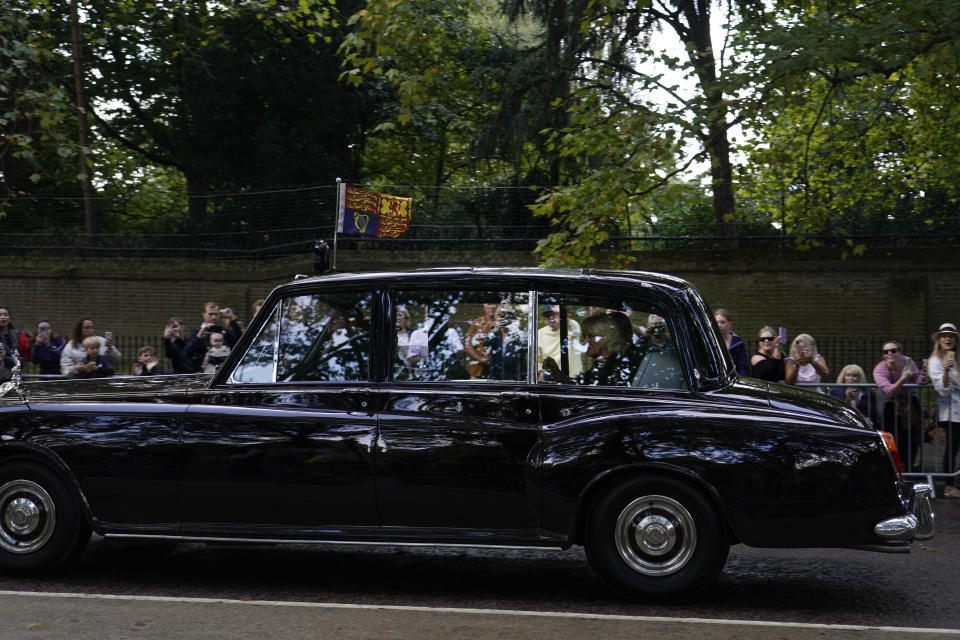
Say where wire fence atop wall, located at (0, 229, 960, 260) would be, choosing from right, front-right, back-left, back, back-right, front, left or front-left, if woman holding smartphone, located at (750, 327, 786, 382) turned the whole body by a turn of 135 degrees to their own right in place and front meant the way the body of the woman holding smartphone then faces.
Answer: front

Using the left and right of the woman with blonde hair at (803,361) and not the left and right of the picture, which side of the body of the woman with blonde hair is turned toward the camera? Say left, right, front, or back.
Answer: front

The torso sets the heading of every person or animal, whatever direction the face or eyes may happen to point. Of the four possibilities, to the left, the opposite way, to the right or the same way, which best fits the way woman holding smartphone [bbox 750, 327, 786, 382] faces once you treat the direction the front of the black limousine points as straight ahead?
to the left

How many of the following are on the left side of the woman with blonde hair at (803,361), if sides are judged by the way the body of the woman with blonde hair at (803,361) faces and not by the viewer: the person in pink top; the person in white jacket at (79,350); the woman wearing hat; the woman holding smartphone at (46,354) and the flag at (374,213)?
2

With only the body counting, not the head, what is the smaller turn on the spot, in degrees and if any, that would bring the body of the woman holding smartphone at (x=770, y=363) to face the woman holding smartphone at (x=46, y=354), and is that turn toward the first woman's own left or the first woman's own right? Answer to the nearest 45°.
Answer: approximately 90° to the first woman's own right

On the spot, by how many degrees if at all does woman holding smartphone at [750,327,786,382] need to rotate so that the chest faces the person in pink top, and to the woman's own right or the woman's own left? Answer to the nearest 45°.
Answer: approximately 90° to the woman's own left

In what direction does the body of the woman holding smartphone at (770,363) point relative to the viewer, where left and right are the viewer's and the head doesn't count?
facing the viewer
